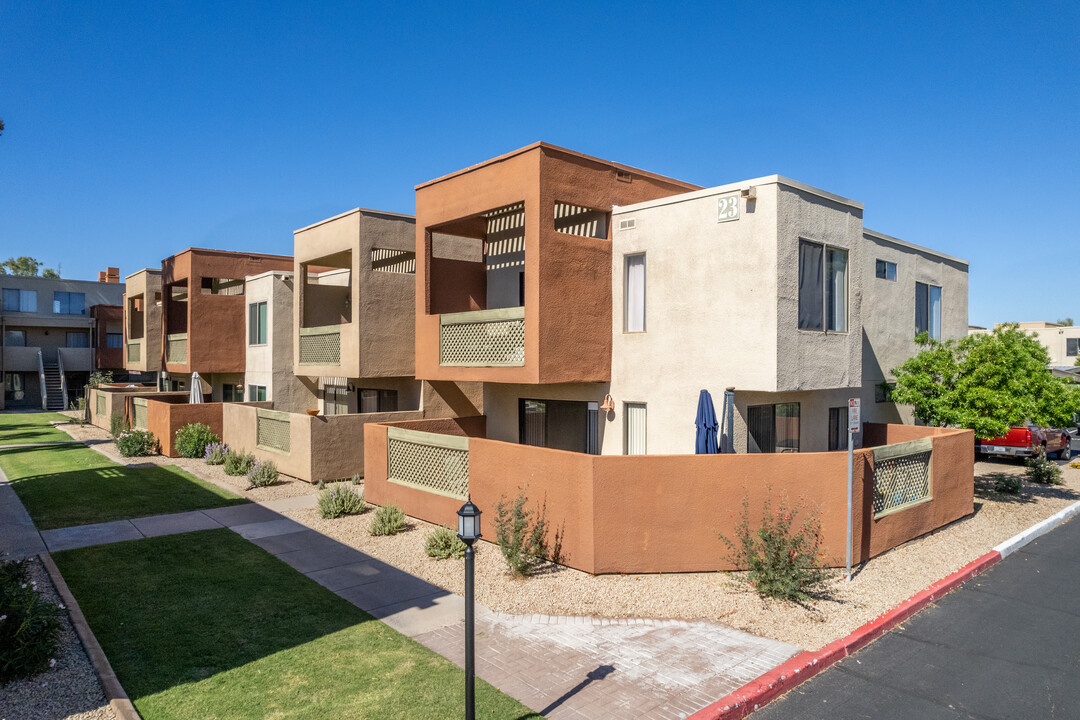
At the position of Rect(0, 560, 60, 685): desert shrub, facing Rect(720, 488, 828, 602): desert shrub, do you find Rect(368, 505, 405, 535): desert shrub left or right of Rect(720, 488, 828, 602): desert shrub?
left

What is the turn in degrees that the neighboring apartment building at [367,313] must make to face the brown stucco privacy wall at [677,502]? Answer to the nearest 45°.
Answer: approximately 45° to its left

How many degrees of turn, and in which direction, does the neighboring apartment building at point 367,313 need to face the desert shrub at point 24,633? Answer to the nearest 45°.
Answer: approximately 45° to its left

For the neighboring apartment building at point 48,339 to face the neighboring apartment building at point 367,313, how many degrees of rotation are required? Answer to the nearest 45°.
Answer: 0° — it already faces it

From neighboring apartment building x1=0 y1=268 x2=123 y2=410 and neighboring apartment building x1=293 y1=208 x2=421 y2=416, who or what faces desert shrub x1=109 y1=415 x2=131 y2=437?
neighboring apartment building x1=0 y1=268 x2=123 y2=410

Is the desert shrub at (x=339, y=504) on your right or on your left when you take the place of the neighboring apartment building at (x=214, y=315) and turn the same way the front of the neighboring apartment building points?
on your left

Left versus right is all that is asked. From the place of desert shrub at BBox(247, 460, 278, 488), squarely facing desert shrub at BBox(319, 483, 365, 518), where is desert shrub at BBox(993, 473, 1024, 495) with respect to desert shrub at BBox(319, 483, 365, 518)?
left

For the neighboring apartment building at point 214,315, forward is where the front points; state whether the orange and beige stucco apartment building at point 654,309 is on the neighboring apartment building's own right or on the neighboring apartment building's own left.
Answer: on the neighboring apartment building's own left

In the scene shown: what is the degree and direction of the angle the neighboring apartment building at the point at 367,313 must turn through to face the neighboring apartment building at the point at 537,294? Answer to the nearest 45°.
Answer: approximately 90° to its left

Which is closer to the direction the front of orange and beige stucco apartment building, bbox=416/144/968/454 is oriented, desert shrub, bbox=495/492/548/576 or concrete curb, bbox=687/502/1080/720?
the desert shrub

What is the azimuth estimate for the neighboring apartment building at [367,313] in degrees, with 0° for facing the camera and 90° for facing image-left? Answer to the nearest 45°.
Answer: approximately 45°

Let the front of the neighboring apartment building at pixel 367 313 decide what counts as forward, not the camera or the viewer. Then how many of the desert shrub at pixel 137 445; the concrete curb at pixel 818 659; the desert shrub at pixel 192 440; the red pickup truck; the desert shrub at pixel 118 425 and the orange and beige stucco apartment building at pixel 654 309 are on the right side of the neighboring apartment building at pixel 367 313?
3

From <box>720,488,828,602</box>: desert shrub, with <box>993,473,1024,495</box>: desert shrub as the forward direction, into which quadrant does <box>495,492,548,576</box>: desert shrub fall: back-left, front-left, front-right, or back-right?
back-left

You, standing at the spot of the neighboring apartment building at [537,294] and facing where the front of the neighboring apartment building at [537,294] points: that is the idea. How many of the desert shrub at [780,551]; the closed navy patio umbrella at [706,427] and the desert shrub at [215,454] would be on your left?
2
